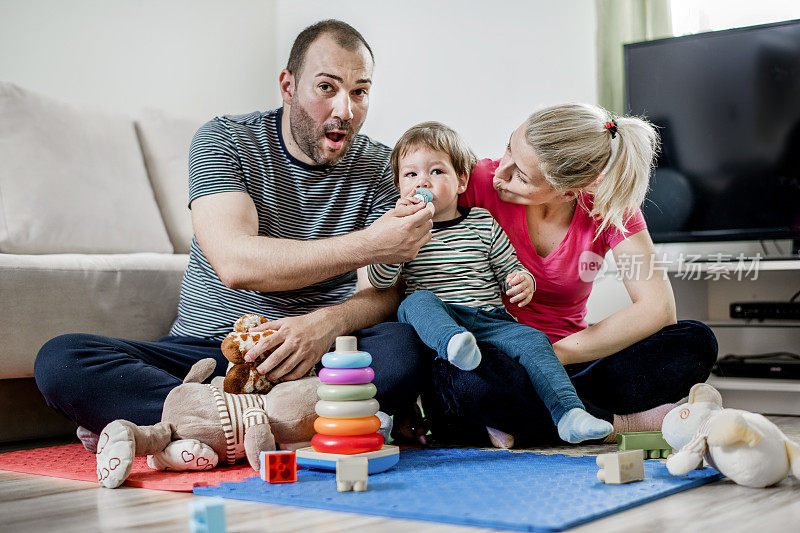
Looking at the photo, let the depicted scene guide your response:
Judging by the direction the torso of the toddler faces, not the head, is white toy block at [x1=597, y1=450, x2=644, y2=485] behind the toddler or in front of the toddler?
in front

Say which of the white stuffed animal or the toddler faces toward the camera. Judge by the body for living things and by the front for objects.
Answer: the toddler

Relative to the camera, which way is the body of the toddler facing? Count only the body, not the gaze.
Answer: toward the camera

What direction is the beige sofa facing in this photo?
toward the camera

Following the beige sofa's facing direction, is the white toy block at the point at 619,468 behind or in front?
in front

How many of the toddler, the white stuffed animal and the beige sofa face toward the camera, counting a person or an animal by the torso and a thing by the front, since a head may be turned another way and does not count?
2

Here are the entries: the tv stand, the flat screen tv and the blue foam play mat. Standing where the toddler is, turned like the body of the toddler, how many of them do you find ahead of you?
1

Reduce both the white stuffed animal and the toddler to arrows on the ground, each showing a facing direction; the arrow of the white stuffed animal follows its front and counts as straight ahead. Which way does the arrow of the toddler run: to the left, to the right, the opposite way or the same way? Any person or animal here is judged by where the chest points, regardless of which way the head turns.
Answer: to the left

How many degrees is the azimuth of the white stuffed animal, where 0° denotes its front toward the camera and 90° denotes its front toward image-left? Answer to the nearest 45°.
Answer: approximately 90°

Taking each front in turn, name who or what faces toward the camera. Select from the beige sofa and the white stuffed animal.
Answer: the beige sofa

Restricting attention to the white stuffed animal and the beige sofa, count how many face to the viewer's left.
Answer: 1

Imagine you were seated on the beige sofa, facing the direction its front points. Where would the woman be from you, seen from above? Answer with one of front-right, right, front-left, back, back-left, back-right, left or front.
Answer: front-left

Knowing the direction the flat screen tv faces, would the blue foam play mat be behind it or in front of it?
in front

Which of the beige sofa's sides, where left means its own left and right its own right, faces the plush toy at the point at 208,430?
front
